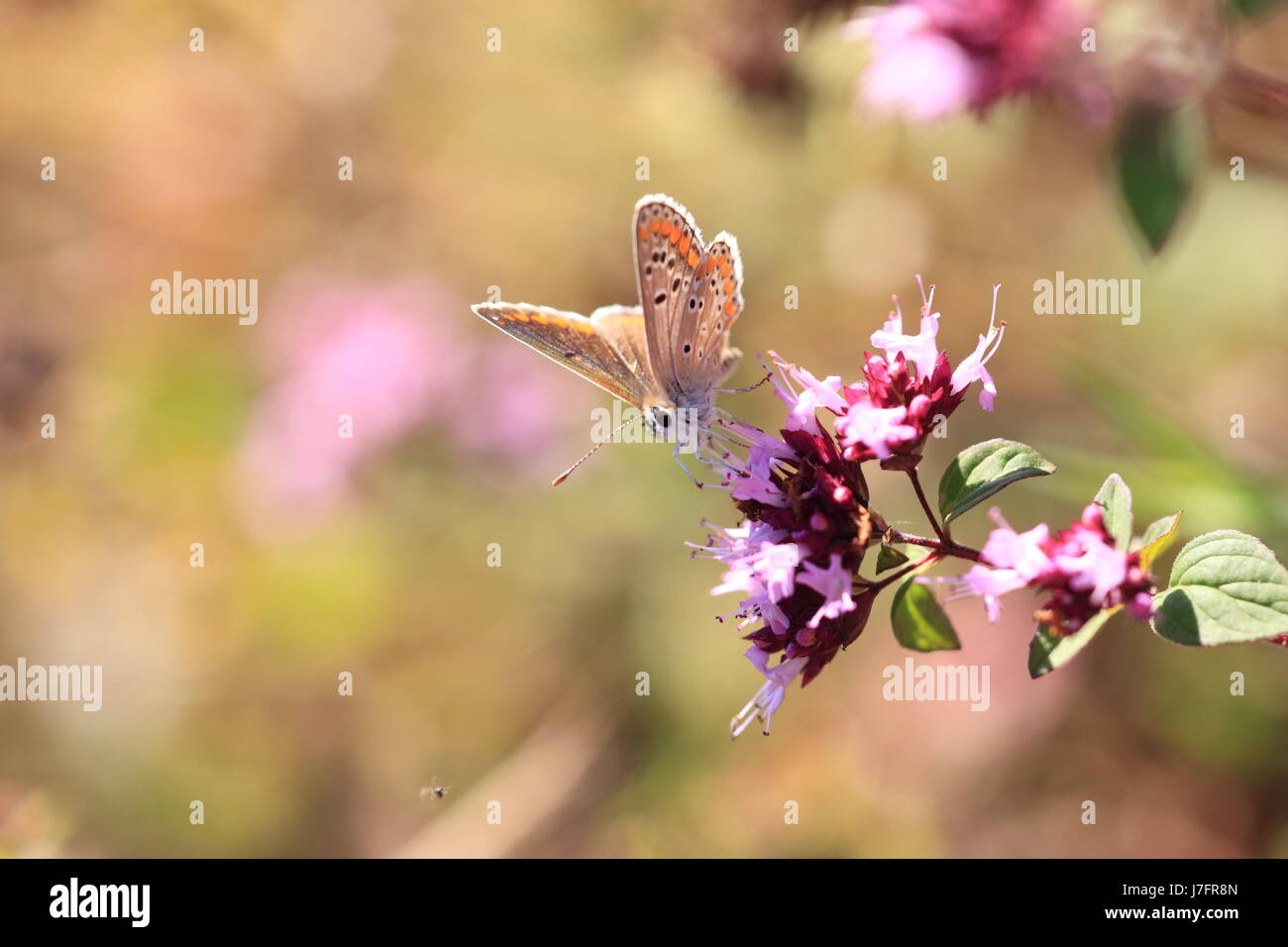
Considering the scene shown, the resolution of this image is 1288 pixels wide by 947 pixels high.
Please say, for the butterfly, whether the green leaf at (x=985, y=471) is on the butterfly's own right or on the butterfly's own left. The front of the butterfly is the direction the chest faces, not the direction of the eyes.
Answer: on the butterfly's own left

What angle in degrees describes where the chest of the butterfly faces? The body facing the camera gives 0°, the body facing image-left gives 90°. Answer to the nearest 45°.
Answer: approximately 45°

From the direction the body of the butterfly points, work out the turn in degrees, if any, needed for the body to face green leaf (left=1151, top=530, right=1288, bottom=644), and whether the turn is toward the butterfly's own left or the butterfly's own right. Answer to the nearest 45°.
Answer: approximately 90° to the butterfly's own left
